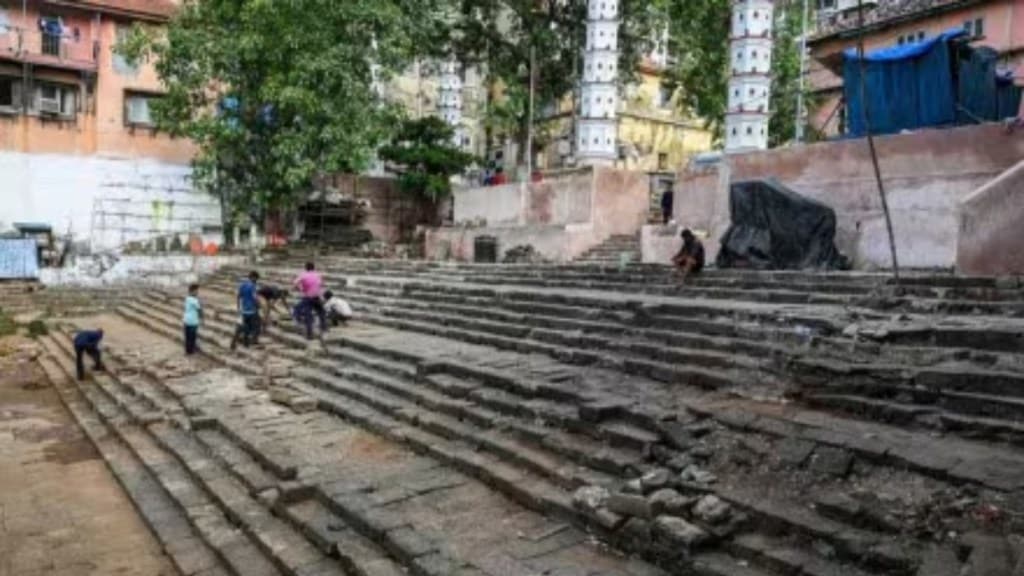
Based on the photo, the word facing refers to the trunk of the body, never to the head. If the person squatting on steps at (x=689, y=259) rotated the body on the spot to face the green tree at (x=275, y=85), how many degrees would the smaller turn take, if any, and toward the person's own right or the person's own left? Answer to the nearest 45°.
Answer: approximately 90° to the person's own right

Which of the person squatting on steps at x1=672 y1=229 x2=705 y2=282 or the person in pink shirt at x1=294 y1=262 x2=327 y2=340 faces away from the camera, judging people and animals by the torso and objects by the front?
the person in pink shirt at x1=294 y1=262 x2=327 y2=340

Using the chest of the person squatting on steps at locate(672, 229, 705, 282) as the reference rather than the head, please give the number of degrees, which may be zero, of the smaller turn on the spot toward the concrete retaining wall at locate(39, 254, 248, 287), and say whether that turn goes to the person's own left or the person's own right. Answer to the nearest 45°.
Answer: approximately 90° to the person's own right

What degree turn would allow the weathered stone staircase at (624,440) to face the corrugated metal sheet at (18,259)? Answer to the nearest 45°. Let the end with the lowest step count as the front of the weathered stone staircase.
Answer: approximately 90° to its right

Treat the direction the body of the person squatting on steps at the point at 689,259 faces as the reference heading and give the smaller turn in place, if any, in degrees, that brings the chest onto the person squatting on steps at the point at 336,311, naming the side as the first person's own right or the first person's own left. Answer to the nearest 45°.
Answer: approximately 45° to the first person's own right

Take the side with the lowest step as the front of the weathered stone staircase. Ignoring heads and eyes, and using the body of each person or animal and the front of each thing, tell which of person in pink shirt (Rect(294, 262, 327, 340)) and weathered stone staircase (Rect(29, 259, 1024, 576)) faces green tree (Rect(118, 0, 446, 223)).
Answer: the person in pink shirt

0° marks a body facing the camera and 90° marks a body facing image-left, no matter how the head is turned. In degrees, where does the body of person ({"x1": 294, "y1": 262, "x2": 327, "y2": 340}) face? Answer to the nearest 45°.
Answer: approximately 180°

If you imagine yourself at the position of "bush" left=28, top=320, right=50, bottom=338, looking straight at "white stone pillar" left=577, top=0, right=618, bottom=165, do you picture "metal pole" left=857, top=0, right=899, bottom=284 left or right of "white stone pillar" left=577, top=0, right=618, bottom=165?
right

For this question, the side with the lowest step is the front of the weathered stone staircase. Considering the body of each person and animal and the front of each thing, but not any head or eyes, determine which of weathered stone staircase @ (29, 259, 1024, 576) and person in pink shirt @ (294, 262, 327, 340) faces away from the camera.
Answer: the person in pink shirt

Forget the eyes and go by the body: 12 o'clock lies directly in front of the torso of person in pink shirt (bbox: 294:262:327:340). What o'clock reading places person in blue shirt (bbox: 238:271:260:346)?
The person in blue shirt is roughly at 10 o'clock from the person in pink shirt.

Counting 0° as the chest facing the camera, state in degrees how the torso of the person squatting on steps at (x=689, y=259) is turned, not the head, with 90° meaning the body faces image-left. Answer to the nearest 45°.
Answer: approximately 45°
